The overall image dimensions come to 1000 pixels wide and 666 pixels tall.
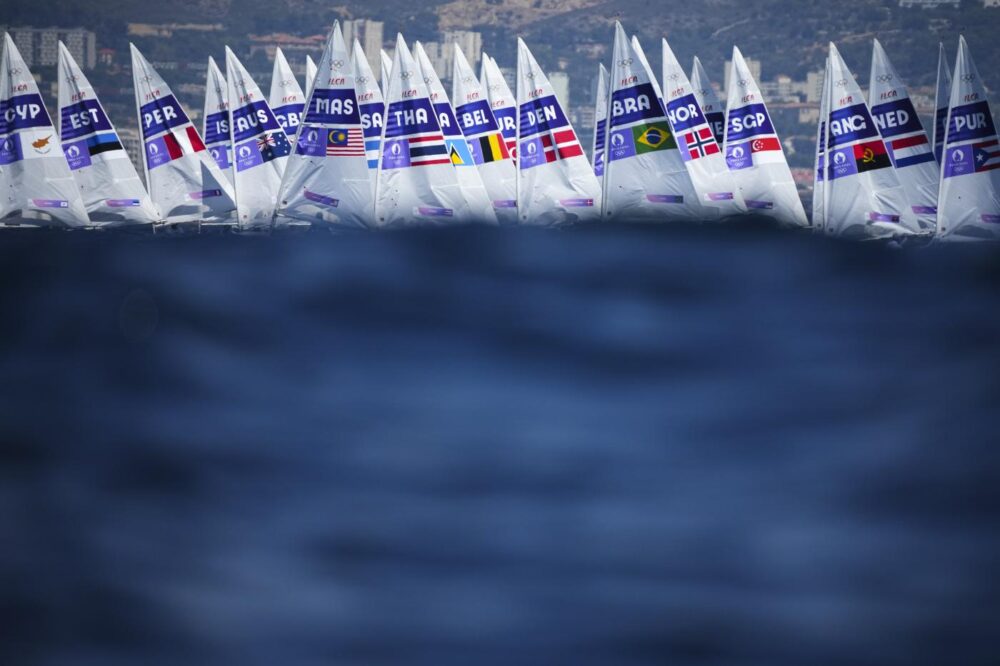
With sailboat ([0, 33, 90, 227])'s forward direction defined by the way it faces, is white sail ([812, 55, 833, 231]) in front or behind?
behind

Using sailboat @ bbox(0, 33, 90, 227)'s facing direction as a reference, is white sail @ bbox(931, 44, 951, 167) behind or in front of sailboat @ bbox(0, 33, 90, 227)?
behind

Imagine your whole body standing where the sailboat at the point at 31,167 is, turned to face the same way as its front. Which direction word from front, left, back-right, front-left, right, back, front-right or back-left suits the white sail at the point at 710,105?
back

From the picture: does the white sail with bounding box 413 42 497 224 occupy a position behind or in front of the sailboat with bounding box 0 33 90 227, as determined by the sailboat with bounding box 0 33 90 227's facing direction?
behind

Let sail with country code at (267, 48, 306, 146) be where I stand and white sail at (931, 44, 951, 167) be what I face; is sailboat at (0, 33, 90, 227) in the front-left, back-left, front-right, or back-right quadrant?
back-right

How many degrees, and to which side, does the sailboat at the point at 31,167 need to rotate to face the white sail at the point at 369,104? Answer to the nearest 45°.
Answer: approximately 135° to its left

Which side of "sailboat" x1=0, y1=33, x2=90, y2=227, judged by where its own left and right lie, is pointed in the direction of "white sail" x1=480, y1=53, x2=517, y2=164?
back

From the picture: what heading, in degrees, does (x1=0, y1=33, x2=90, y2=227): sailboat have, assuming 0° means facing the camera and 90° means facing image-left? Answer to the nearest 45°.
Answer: approximately 90°

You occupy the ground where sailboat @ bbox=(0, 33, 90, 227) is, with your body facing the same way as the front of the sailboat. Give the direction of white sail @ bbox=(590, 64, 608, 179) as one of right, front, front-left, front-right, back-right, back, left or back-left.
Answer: back

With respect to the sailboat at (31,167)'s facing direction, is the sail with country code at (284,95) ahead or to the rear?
to the rear
